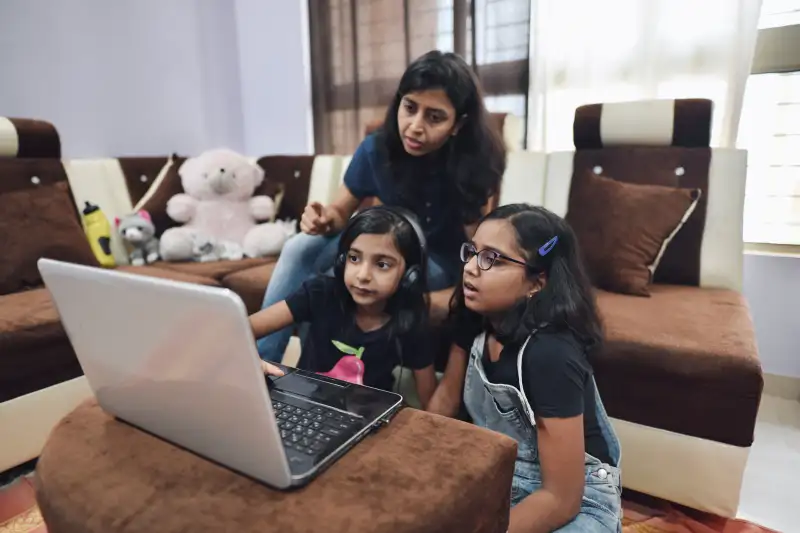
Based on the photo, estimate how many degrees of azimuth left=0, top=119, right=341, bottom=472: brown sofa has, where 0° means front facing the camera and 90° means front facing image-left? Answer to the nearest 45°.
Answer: approximately 315°

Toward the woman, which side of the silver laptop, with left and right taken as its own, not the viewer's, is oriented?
front

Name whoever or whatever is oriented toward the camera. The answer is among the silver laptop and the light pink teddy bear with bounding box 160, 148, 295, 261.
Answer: the light pink teddy bear

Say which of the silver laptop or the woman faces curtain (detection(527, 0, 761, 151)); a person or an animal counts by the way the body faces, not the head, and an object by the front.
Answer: the silver laptop

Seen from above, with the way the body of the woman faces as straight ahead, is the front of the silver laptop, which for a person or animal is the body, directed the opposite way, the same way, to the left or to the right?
the opposite way

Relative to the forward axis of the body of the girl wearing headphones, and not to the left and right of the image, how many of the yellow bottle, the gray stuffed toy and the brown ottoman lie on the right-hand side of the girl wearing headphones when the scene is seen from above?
2

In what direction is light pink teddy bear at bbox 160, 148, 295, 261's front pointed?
toward the camera

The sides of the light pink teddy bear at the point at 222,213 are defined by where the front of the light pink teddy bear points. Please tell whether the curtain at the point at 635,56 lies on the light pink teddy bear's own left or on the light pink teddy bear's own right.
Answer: on the light pink teddy bear's own left

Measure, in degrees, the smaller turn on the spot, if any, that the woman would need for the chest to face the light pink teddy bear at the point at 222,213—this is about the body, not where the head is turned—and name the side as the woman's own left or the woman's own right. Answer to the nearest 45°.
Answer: approximately 90° to the woman's own right

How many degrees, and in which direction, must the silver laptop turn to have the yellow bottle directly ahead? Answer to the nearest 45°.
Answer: approximately 45° to its left

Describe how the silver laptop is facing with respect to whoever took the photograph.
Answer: facing away from the viewer and to the right of the viewer

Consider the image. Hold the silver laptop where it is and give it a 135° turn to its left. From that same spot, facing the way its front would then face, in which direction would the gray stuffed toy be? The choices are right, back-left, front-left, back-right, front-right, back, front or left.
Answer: right

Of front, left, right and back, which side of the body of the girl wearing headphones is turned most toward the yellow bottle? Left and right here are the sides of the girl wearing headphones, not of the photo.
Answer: right

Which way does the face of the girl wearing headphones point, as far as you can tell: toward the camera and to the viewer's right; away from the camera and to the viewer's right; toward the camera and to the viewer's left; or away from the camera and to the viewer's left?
toward the camera and to the viewer's left

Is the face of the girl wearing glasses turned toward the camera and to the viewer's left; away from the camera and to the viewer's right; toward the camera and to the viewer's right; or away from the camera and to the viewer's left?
toward the camera and to the viewer's left

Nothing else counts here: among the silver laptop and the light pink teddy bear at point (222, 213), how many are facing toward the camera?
1

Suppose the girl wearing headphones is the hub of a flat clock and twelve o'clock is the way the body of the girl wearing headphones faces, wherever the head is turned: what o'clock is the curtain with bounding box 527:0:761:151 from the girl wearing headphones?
The curtain is roughly at 6 o'clock from the girl wearing headphones.
